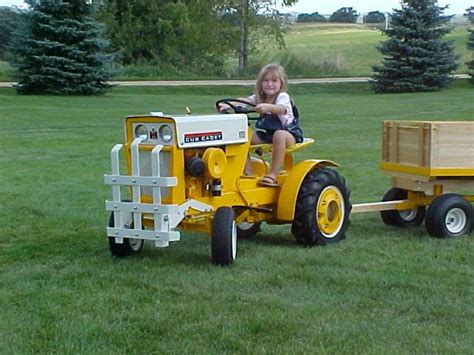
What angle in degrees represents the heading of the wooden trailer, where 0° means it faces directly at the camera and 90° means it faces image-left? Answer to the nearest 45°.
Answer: approximately 45°

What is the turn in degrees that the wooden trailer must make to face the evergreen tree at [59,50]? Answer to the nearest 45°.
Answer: approximately 90° to its right

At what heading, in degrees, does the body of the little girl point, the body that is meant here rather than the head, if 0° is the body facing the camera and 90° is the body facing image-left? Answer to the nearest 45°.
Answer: approximately 45°

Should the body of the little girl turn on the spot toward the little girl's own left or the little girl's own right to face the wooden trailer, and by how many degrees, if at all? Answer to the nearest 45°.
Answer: approximately 135° to the little girl's own left

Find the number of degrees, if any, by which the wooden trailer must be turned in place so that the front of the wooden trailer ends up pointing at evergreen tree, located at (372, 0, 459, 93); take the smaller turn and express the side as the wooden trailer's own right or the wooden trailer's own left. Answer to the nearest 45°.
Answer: approximately 135° to the wooden trailer's own right

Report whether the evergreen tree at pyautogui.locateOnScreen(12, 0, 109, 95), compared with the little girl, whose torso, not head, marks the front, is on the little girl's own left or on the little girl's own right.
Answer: on the little girl's own right

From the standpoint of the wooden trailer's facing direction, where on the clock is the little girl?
The little girl is roughly at 1 o'clock from the wooden trailer.

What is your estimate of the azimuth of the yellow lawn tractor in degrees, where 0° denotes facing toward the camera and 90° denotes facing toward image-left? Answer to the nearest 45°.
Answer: approximately 45°
